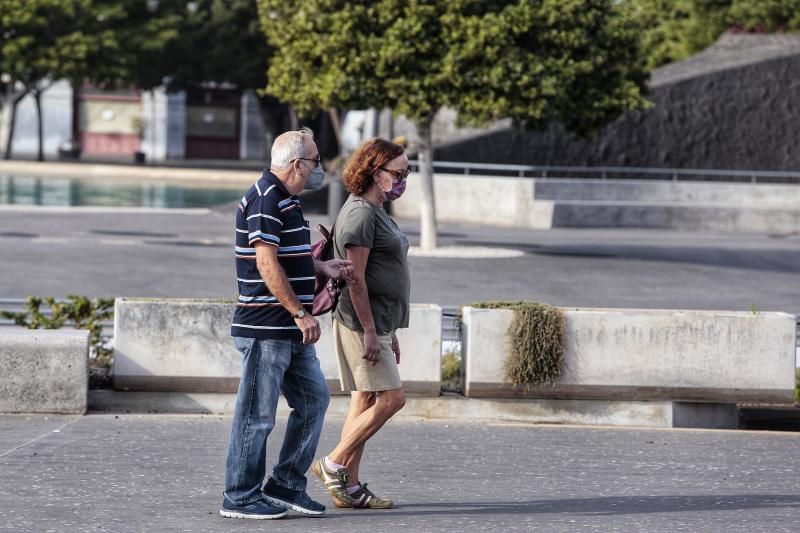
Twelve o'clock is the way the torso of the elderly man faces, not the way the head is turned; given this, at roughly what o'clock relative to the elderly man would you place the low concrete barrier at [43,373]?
The low concrete barrier is roughly at 8 o'clock from the elderly man.

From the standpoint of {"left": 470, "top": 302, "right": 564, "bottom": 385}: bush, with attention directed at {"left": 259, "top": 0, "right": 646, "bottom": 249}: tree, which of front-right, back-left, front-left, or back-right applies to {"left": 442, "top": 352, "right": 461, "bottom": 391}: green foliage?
front-left

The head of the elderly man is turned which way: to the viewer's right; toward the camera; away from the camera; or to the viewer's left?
to the viewer's right

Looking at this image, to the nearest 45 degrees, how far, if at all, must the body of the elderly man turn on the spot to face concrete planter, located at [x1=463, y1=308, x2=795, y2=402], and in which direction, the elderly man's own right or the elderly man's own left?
approximately 45° to the elderly man's own left

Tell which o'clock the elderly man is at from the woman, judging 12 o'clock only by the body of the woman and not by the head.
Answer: The elderly man is roughly at 5 o'clock from the woman.

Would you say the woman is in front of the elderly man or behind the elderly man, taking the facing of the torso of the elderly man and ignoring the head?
in front

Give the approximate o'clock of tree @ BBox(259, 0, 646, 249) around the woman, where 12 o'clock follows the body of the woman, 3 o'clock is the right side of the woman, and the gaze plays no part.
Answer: The tree is roughly at 9 o'clock from the woman.

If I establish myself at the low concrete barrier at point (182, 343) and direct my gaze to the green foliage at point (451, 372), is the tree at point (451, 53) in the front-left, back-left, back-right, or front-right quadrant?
front-left

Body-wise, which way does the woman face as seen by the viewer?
to the viewer's right

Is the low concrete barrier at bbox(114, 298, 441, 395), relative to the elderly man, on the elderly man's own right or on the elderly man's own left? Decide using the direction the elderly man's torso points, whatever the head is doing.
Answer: on the elderly man's own left

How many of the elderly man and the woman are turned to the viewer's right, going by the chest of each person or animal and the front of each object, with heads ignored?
2

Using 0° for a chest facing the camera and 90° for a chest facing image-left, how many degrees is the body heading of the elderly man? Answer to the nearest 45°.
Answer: approximately 270°
